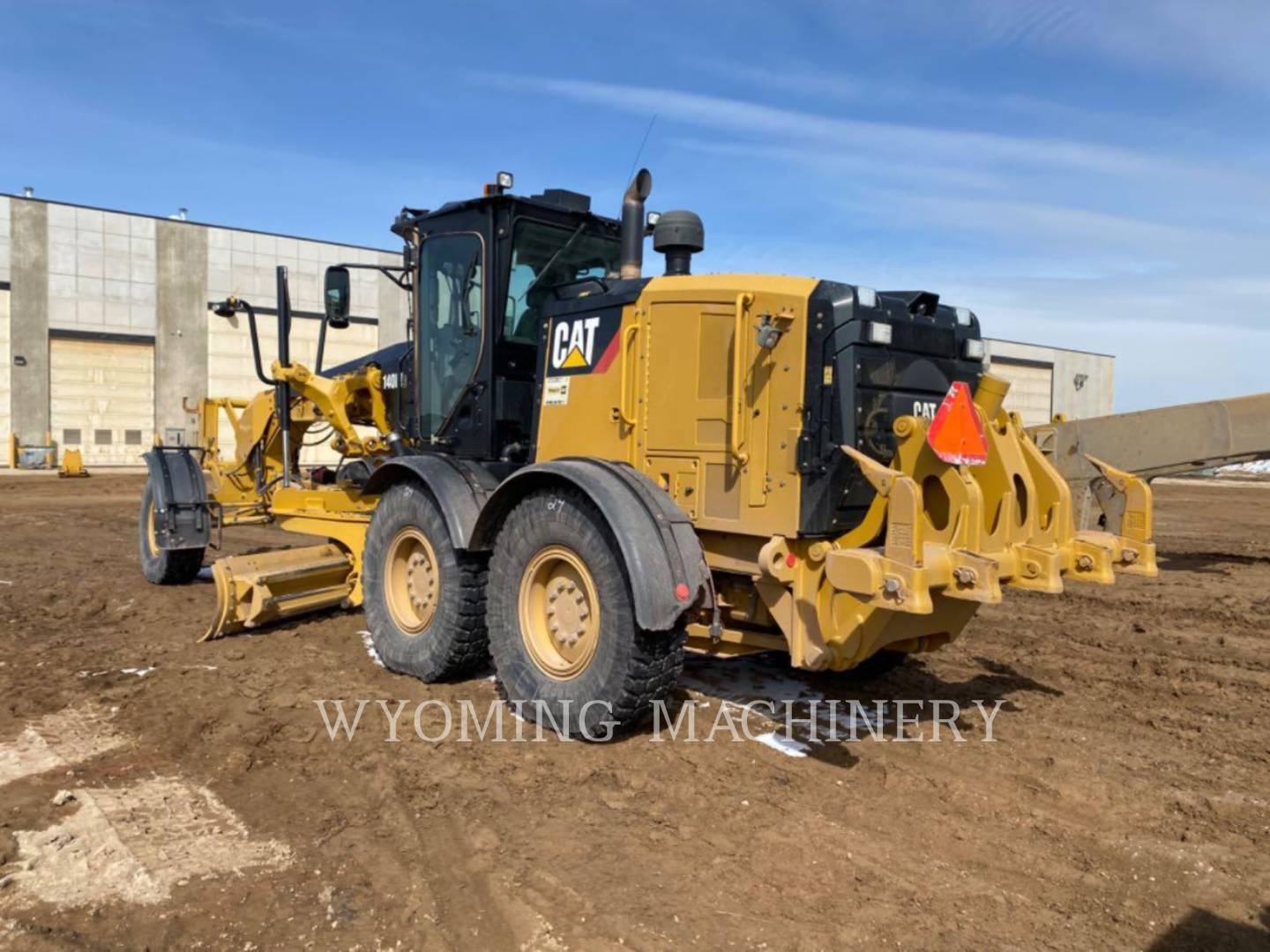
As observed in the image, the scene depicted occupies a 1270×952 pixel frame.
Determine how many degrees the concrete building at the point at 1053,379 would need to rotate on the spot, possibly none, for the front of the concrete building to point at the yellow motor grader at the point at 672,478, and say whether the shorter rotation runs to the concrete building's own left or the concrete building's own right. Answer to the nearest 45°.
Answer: approximately 45° to the concrete building's own right

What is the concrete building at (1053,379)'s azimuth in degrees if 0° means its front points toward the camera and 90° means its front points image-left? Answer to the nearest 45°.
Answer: approximately 315°

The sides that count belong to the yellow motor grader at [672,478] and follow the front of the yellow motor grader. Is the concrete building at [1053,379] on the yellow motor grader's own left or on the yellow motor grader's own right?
on the yellow motor grader's own right

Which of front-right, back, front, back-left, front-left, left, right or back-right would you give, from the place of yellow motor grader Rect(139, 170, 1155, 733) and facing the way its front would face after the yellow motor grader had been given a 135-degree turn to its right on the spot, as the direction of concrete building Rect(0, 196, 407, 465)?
back-left

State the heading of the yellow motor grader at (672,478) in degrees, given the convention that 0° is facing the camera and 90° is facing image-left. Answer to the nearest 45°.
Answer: approximately 135°

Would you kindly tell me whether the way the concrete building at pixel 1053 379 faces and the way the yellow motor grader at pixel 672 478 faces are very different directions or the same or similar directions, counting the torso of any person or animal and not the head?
very different directions
